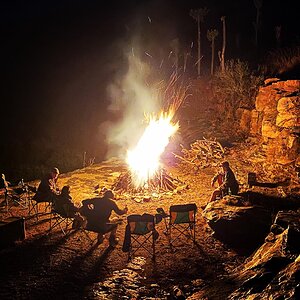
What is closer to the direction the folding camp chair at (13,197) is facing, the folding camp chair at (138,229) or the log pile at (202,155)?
the log pile

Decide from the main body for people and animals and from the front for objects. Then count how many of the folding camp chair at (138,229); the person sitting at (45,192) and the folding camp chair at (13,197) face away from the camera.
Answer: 1

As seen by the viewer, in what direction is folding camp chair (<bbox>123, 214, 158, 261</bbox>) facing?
away from the camera

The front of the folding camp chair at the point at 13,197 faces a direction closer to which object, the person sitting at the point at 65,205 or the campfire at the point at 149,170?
the campfire

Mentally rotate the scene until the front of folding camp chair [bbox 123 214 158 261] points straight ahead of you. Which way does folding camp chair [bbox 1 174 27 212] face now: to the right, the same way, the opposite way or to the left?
to the right

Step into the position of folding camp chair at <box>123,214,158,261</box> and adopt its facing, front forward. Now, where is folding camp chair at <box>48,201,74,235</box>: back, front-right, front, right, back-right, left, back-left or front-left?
front-left

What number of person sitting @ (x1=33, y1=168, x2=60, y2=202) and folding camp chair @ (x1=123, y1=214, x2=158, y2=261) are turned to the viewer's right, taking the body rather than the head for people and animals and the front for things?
1

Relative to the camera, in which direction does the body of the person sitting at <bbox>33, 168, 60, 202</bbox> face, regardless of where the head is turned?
to the viewer's right

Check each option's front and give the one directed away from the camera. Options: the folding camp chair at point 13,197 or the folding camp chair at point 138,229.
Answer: the folding camp chair at point 138,229

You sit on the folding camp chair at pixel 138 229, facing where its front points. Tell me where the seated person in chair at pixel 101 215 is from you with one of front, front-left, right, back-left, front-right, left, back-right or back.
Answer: front-left

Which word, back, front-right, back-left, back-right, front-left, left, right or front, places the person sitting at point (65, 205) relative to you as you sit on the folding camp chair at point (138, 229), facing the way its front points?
front-left

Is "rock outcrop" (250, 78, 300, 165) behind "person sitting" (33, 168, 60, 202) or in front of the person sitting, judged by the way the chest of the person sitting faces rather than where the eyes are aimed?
in front

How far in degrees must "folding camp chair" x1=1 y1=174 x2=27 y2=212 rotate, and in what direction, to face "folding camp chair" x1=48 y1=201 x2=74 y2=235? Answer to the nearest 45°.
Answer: approximately 90° to its right

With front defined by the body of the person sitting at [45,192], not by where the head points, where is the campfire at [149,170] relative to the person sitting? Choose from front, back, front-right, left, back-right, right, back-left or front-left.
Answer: front-left

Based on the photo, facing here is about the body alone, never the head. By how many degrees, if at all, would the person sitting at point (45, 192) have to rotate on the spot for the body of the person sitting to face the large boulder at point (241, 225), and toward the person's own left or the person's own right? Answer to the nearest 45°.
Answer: approximately 45° to the person's own right

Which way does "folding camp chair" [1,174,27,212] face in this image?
to the viewer's right
